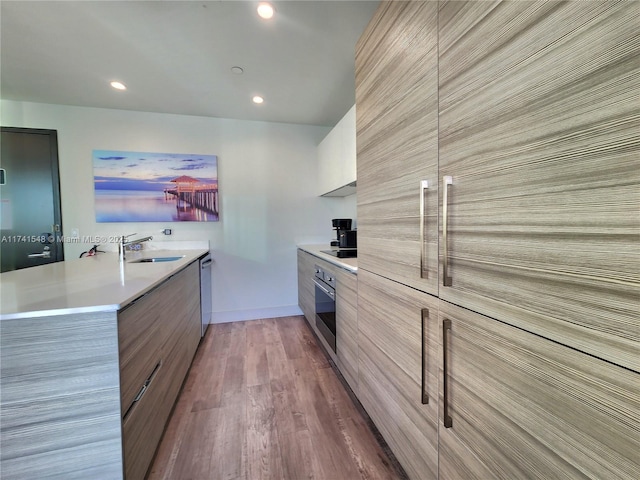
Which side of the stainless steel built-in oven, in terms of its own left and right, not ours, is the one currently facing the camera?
left

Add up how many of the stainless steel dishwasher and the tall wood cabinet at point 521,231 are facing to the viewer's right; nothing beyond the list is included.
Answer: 1

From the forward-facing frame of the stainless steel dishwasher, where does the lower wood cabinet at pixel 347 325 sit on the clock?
The lower wood cabinet is roughly at 2 o'clock from the stainless steel dishwasher.

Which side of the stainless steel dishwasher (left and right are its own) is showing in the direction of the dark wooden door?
back

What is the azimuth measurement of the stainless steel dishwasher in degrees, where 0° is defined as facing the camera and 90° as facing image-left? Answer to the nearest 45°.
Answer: approximately 270°

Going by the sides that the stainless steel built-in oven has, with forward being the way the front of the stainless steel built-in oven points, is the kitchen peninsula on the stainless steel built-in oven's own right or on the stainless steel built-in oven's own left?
on the stainless steel built-in oven's own left

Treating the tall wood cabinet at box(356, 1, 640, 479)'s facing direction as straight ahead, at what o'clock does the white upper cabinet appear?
The white upper cabinet is roughly at 3 o'clock from the tall wood cabinet.

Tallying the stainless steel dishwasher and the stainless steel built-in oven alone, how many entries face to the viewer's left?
1

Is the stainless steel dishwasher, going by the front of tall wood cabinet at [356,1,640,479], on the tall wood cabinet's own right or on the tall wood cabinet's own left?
on the tall wood cabinet's own right

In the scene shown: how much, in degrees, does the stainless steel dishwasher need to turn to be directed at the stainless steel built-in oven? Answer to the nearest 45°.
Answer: approximately 45° to its right
